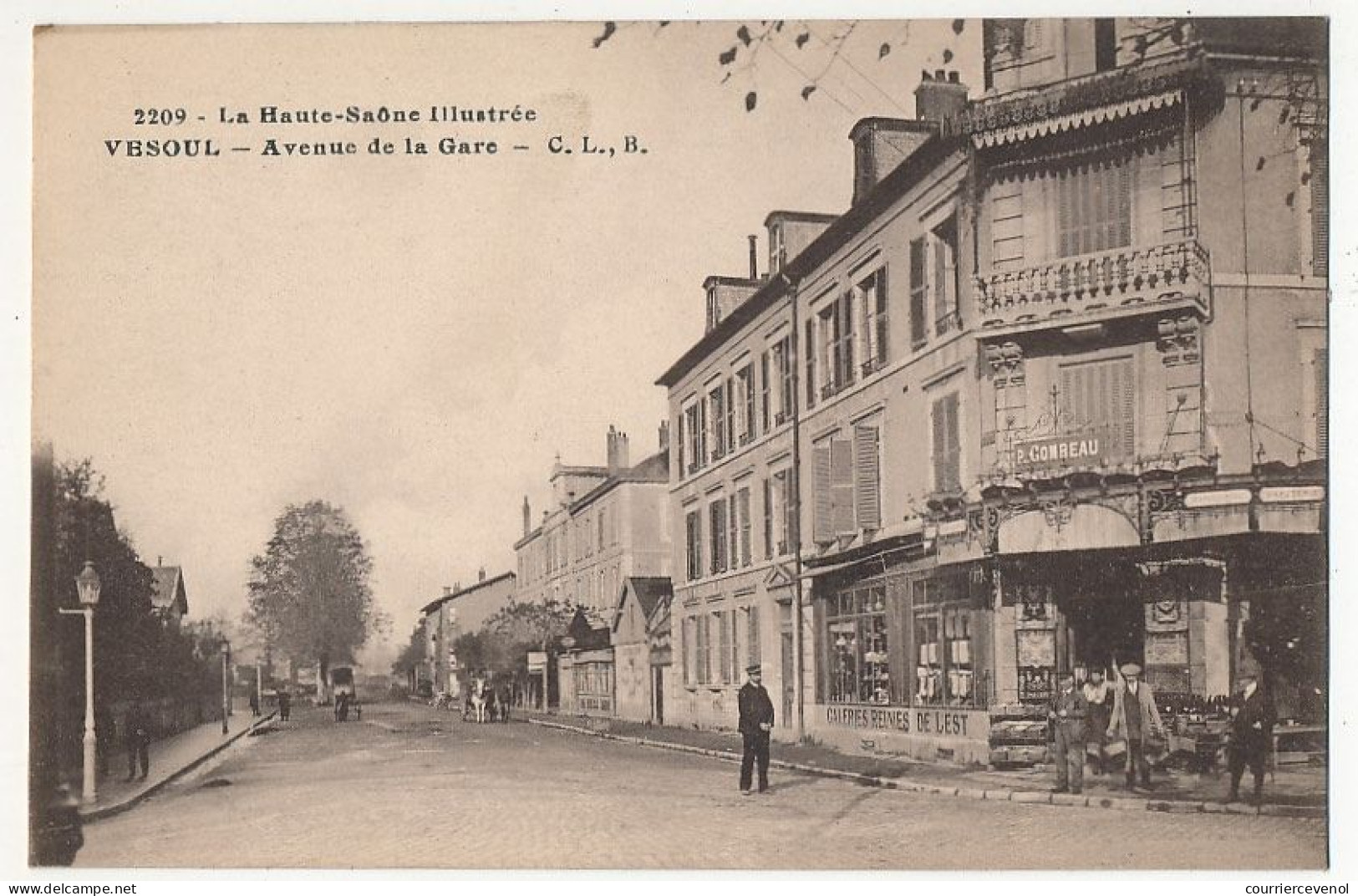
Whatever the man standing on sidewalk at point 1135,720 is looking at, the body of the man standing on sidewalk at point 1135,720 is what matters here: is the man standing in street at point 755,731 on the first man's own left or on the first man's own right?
on the first man's own right

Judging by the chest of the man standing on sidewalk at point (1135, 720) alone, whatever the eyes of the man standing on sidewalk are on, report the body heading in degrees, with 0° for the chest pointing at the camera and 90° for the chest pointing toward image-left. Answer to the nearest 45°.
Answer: approximately 0°

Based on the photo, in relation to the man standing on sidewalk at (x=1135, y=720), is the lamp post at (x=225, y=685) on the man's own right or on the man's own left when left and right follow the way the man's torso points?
on the man's own right
